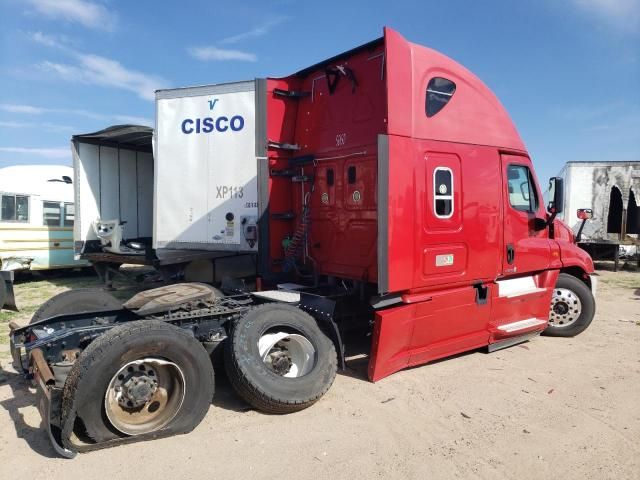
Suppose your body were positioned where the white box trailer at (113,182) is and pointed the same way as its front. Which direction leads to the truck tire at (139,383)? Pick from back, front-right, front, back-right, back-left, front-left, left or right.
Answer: back-right

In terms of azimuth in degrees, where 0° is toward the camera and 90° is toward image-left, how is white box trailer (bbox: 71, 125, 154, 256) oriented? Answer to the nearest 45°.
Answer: approximately 225°

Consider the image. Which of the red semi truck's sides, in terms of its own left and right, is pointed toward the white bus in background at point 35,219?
left

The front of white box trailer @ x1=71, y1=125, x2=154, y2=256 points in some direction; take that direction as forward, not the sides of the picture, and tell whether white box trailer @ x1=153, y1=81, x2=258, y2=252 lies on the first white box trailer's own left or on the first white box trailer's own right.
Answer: on the first white box trailer's own right

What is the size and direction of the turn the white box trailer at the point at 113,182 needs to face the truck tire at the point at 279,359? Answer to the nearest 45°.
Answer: approximately 135° to its right

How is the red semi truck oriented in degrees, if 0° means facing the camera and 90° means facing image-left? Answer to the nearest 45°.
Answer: approximately 225°

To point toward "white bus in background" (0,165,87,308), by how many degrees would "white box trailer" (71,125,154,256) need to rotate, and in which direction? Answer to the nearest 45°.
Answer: approximately 90° to its left

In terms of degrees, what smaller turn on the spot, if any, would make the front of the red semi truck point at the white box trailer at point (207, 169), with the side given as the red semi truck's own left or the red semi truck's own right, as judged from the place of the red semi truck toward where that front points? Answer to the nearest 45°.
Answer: approximately 90° to the red semi truck's own left

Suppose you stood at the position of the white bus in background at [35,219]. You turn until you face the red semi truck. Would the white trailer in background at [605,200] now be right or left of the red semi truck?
left
